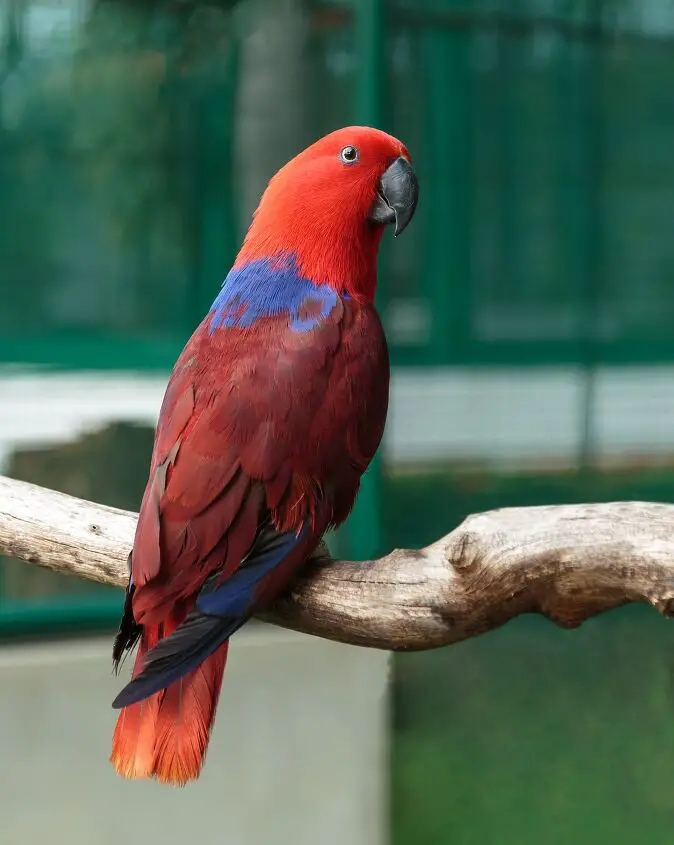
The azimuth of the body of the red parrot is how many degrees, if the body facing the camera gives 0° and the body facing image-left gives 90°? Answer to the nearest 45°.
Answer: approximately 225°
